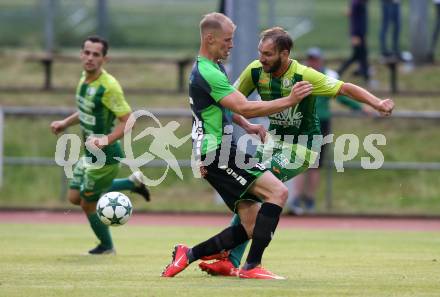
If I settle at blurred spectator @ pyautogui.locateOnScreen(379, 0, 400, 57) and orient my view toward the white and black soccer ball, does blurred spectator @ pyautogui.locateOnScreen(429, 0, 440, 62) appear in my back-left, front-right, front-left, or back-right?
back-left

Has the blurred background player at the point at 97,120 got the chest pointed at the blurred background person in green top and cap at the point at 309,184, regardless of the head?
no

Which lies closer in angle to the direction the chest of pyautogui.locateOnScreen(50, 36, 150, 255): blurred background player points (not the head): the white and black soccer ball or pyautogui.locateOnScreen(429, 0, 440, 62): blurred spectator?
the white and black soccer ball

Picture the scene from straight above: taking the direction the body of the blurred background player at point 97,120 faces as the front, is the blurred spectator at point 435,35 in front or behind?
behind

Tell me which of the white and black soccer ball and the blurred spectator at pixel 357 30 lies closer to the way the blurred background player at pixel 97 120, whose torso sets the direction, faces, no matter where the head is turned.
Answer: the white and black soccer ball

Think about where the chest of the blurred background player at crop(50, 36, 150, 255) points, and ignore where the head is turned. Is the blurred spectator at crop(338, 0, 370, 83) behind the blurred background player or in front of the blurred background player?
behind

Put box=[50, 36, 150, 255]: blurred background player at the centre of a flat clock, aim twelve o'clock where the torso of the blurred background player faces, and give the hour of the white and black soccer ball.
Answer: The white and black soccer ball is roughly at 10 o'clock from the blurred background player.
